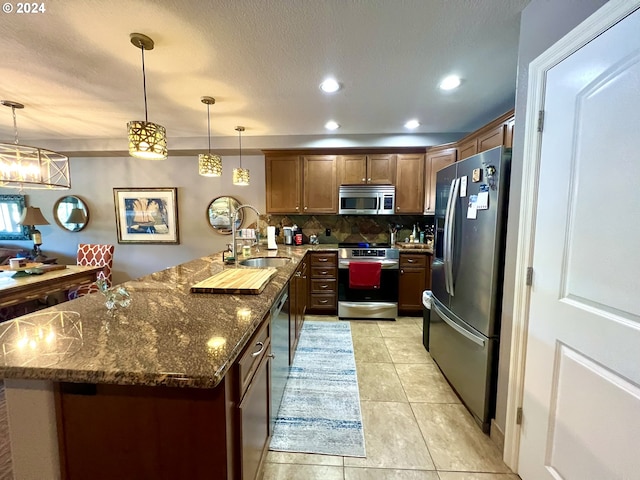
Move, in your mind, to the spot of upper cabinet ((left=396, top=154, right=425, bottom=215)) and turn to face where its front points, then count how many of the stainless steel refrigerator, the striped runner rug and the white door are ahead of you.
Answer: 3

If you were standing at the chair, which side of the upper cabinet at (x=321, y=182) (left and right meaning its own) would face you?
right

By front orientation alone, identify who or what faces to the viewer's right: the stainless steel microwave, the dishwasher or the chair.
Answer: the dishwasher

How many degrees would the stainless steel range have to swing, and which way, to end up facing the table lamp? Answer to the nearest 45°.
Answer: approximately 90° to its right

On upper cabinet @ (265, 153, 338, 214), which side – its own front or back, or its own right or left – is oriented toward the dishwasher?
front

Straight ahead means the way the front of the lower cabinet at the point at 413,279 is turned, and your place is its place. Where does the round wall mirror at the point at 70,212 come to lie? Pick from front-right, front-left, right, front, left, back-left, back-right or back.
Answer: right

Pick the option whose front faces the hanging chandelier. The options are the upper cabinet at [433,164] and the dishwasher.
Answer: the upper cabinet

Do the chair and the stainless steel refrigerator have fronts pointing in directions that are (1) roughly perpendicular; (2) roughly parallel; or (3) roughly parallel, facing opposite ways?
roughly perpendicular

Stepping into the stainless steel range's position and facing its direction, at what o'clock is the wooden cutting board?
The wooden cutting board is roughly at 1 o'clock from the stainless steel range.

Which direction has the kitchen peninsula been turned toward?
to the viewer's right
